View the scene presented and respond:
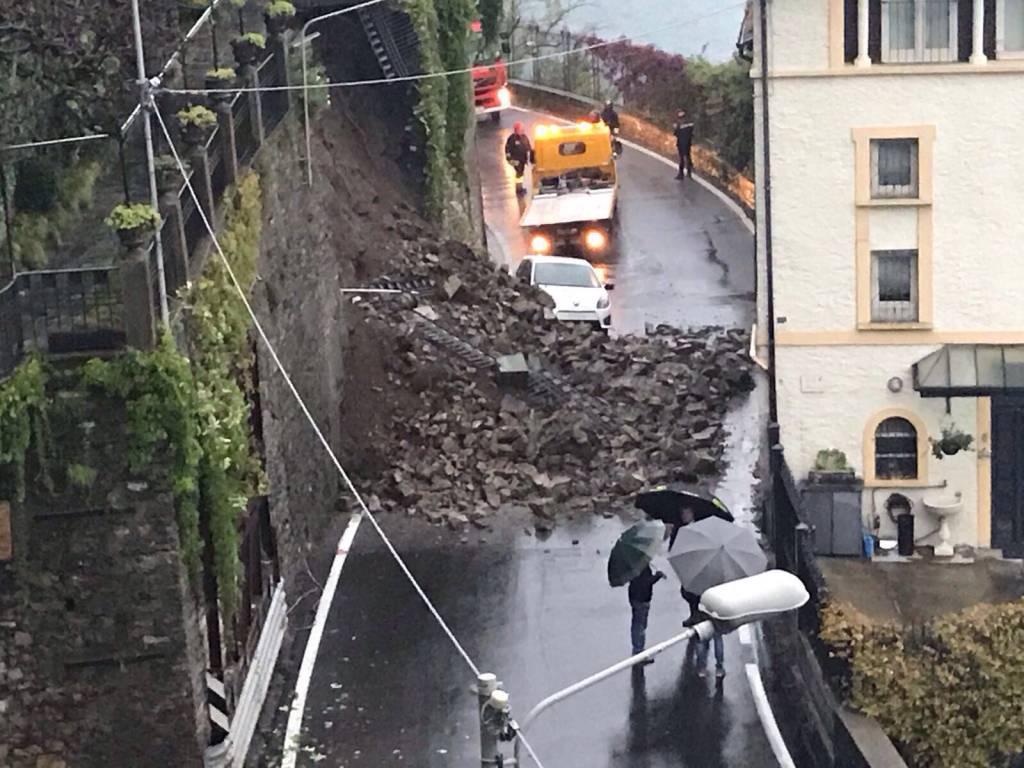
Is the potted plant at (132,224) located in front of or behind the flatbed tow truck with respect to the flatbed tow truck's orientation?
behind

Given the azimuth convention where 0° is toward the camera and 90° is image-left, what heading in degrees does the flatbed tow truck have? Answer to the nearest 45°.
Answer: approximately 180°

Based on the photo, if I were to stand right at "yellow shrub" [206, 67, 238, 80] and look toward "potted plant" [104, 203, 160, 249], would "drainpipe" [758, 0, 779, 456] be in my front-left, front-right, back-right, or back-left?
back-left

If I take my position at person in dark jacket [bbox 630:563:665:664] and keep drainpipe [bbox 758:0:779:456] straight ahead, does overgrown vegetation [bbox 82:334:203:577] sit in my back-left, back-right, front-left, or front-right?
back-left

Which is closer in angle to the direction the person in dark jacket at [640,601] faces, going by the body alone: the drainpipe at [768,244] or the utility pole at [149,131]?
the drainpipe
